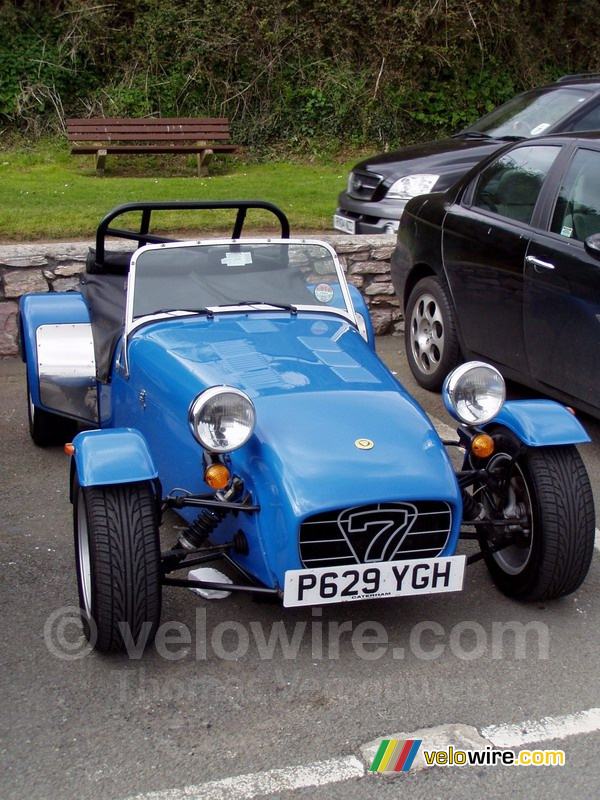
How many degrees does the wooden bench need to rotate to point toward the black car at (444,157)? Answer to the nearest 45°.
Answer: approximately 45° to its left

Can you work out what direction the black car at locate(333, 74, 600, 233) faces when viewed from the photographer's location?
facing the viewer and to the left of the viewer

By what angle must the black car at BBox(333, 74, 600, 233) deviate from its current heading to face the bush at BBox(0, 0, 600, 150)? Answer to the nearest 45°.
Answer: approximately 90° to its right

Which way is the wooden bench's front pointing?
toward the camera

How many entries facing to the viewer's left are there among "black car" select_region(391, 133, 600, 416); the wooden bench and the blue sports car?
0

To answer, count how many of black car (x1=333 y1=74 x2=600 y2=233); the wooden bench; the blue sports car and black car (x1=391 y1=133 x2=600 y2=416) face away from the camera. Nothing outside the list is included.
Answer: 0

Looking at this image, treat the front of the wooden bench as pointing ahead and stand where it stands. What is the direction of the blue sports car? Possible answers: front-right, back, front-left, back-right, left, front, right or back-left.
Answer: front

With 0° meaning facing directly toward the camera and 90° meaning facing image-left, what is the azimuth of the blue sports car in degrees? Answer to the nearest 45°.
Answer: approximately 315°

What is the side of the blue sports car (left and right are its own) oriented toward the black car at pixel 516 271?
left

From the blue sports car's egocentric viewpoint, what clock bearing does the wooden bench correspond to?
The wooden bench is roughly at 7 o'clock from the blue sports car.

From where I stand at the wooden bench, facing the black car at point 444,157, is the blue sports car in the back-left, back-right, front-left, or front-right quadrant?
front-right
